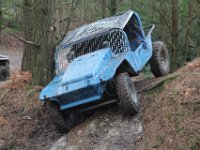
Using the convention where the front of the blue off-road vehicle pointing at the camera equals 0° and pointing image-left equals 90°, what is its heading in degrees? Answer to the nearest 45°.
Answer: approximately 45°

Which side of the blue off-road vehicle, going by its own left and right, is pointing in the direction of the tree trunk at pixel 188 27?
back

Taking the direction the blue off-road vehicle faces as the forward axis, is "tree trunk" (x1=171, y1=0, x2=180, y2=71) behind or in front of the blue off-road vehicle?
behind

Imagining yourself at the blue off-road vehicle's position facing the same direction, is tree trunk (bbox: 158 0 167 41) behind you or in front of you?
behind

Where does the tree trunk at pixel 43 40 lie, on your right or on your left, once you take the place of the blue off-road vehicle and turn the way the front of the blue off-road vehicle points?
on your right
